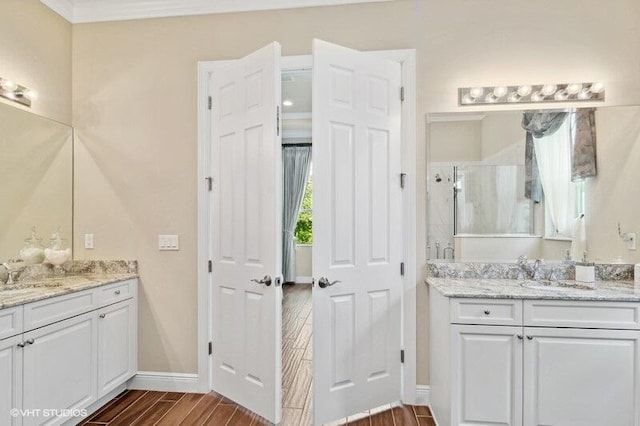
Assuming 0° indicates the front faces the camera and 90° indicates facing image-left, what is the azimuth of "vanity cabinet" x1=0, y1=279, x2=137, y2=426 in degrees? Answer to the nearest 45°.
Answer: approximately 315°

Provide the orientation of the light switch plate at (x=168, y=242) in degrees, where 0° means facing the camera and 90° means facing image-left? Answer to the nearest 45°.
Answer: approximately 0°

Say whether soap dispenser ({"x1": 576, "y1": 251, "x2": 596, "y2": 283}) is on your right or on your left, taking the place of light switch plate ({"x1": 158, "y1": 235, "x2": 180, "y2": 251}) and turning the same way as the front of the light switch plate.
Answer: on your left

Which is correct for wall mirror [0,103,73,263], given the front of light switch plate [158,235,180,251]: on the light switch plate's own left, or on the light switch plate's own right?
on the light switch plate's own right

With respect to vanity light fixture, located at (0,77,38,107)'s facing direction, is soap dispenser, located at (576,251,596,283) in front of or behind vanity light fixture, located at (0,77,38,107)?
in front

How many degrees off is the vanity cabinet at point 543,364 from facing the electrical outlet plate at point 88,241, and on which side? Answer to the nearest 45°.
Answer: approximately 90° to its right

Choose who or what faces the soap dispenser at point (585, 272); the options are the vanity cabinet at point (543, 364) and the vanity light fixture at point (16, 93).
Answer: the vanity light fixture

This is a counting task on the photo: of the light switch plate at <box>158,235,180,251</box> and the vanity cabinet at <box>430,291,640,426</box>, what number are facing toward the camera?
2

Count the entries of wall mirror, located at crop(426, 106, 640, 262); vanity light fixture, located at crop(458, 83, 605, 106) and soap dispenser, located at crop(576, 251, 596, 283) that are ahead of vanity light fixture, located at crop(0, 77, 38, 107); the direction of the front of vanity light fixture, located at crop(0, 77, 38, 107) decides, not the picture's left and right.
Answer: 3

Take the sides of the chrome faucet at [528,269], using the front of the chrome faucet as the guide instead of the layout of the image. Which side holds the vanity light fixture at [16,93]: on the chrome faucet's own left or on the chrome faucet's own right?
on the chrome faucet's own right
